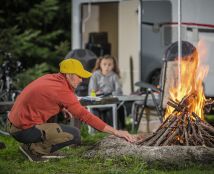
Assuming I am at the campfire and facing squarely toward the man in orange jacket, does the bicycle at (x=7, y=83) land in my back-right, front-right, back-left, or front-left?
front-right

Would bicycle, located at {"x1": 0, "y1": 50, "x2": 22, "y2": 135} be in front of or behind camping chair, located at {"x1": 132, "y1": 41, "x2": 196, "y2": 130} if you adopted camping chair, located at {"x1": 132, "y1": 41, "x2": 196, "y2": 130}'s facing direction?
in front

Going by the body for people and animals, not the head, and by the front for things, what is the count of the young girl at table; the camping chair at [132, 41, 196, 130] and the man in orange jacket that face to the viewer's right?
1

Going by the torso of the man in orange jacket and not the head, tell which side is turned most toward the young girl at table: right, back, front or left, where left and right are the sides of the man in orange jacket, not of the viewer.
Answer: left

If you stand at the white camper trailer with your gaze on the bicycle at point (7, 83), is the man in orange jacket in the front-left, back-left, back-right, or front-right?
front-left

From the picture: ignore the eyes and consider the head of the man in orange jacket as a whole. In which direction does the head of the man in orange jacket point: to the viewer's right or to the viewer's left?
to the viewer's right

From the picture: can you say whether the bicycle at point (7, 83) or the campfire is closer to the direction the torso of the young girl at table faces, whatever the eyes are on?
the campfire

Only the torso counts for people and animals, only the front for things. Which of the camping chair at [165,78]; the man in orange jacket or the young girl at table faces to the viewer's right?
the man in orange jacket

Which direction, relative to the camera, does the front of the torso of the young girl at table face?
toward the camera

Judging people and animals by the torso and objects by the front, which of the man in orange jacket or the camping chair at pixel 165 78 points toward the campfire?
the man in orange jacket

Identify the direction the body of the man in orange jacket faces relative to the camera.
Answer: to the viewer's right

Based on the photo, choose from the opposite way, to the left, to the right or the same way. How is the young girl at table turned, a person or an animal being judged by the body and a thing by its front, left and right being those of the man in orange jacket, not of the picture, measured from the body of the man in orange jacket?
to the right

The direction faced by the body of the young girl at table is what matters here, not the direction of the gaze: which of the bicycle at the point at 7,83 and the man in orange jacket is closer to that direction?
the man in orange jacket
